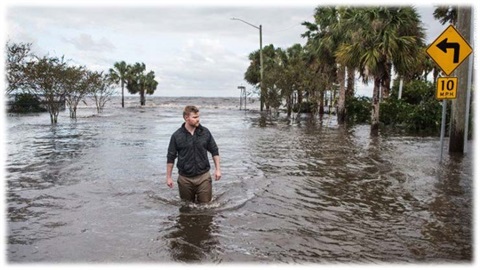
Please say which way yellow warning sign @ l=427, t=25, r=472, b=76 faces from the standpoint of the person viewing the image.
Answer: facing the viewer

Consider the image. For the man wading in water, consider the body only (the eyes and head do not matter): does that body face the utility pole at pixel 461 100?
no

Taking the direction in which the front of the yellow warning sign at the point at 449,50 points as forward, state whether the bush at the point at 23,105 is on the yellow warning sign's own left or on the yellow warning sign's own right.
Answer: on the yellow warning sign's own right

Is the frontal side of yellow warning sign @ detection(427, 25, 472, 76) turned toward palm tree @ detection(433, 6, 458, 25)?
no

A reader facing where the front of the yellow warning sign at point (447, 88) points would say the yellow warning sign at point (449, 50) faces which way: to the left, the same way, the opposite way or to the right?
the same way

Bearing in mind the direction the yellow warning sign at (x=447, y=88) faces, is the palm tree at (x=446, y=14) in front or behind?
behind

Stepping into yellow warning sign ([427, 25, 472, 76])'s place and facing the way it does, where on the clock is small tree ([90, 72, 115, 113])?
The small tree is roughly at 4 o'clock from the yellow warning sign.

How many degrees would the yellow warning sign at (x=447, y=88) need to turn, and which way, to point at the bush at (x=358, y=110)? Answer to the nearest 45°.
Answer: approximately 180°

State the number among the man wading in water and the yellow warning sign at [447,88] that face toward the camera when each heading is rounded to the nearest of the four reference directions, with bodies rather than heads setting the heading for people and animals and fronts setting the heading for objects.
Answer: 2

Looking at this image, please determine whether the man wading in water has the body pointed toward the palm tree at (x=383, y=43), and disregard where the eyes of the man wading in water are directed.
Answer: no

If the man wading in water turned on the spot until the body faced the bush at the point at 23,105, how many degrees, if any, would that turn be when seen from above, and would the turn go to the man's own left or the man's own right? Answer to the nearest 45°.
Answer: approximately 135° to the man's own right

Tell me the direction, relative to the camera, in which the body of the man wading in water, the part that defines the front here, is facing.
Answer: toward the camera

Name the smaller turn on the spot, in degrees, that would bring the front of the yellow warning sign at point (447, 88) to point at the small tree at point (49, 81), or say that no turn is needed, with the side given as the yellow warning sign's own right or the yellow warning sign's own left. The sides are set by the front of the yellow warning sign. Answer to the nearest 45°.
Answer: approximately 90° to the yellow warning sign's own right

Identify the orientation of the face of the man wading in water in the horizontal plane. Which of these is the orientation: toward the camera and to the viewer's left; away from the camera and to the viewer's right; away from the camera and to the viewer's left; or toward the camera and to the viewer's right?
toward the camera and to the viewer's right

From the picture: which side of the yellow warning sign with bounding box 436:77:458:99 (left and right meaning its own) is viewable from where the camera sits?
front

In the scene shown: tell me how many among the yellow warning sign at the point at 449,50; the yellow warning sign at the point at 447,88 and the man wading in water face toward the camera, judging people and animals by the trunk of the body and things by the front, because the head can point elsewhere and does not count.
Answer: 3
